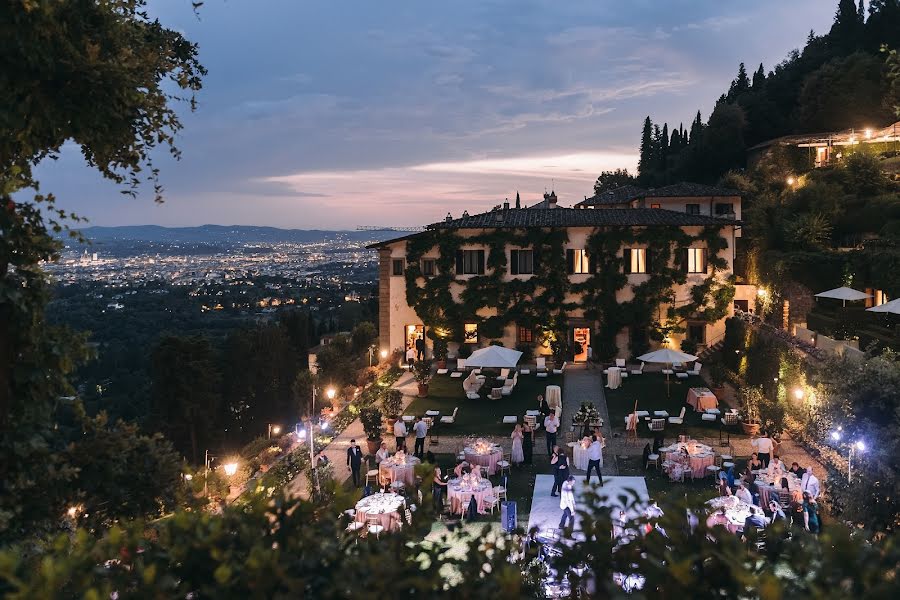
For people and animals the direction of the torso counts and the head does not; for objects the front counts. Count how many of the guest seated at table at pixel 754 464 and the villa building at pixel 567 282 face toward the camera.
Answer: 2

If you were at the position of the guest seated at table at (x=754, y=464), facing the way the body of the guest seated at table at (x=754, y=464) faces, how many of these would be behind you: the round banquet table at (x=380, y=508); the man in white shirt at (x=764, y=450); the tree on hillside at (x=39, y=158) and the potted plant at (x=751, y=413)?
2

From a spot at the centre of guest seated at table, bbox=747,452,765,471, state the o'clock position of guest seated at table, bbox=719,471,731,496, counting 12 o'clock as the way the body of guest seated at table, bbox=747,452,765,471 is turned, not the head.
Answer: guest seated at table, bbox=719,471,731,496 is roughly at 1 o'clock from guest seated at table, bbox=747,452,765,471.

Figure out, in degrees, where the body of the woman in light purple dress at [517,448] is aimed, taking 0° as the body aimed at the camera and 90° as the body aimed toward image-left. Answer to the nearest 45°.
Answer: approximately 0°

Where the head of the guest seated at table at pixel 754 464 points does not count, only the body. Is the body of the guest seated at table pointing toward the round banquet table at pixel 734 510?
yes

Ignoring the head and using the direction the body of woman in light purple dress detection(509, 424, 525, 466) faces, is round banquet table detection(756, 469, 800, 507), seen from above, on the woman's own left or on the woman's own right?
on the woman's own left

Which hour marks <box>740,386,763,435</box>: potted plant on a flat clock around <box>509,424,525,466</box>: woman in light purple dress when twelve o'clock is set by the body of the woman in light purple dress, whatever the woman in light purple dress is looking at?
The potted plant is roughly at 8 o'clock from the woman in light purple dress.

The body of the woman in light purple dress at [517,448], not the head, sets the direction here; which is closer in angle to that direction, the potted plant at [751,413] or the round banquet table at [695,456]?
the round banquet table
